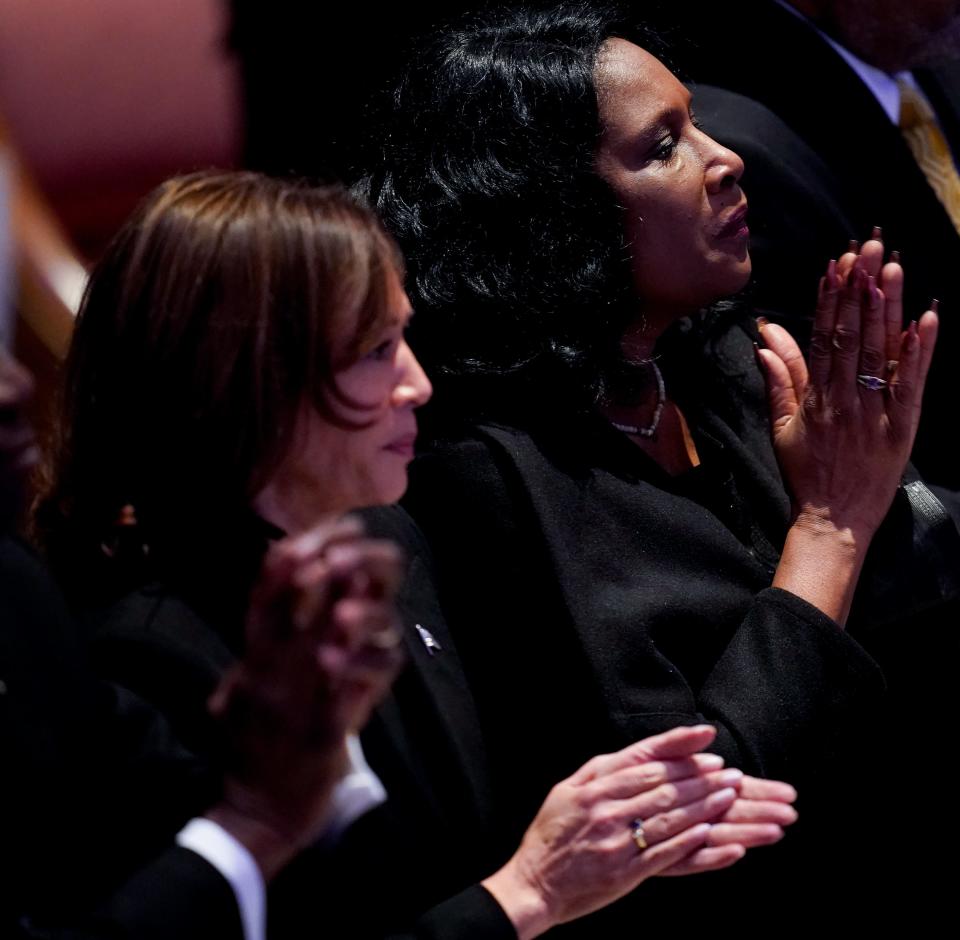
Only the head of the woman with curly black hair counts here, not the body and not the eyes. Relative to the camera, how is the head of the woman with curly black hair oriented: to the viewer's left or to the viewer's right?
to the viewer's right

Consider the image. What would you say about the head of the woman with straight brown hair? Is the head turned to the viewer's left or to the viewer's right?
to the viewer's right

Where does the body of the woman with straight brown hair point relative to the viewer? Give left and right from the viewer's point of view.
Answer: facing to the right of the viewer
